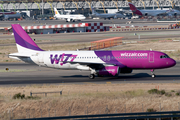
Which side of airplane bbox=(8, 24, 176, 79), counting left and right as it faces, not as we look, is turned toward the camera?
right
